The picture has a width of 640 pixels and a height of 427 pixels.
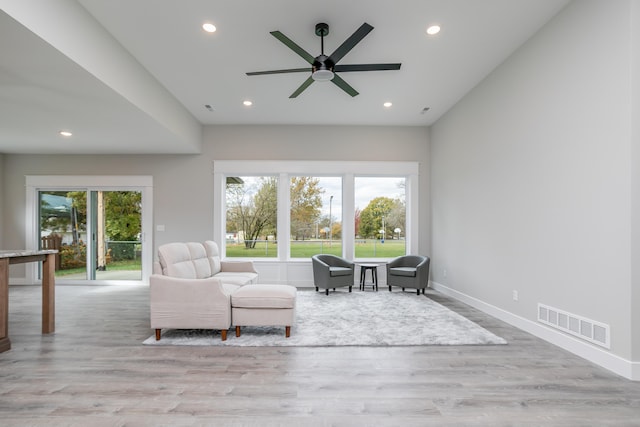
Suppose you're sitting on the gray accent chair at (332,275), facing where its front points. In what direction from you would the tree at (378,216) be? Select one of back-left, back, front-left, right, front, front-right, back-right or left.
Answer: left

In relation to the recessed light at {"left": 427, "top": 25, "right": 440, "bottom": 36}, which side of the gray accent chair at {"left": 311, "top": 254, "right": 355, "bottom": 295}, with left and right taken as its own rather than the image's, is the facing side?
front

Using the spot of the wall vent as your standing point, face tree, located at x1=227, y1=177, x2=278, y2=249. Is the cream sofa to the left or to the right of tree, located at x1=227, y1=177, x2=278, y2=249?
left

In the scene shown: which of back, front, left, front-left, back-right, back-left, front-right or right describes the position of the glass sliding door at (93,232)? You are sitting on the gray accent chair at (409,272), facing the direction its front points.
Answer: front-right

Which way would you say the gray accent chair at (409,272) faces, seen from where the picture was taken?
facing the viewer and to the left of the viewer

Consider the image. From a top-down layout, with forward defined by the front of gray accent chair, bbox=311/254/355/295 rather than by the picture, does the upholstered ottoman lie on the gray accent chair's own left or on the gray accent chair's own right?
on the gray accent chair's own right

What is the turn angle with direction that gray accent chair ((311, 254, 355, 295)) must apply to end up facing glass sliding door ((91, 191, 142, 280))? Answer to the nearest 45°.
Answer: approximately 135° to its right

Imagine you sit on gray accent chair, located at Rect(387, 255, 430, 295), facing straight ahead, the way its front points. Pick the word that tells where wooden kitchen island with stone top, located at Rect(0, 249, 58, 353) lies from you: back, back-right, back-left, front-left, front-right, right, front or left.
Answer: front

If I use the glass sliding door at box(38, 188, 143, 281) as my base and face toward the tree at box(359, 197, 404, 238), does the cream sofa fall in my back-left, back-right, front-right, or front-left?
back-right

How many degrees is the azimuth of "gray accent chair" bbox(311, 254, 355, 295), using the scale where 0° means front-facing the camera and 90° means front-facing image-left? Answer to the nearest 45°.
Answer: approximately 315°

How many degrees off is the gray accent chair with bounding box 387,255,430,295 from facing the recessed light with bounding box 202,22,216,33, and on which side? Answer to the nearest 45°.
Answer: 0° — it already faces it

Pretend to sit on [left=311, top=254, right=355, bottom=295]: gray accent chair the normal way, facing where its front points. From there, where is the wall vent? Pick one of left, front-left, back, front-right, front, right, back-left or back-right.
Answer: front

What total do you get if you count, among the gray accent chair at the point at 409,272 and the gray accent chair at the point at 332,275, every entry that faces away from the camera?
0
